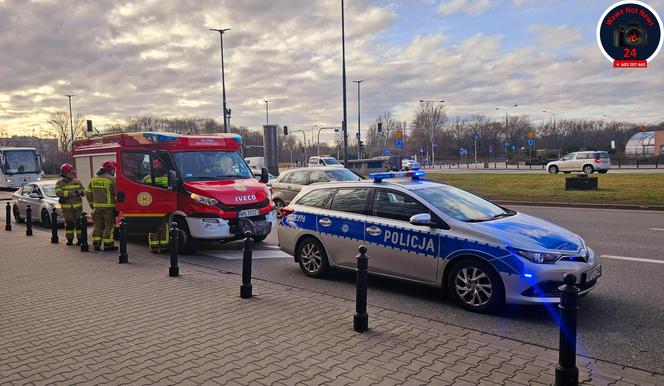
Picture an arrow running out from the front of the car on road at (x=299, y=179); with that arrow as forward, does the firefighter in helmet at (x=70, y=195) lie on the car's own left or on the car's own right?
on the car's own right

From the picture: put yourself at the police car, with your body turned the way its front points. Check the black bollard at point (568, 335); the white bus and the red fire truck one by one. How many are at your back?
2

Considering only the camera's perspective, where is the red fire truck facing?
facing the viewer and to the right of the viewer

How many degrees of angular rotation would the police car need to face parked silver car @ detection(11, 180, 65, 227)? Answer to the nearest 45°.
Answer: approximately 180°

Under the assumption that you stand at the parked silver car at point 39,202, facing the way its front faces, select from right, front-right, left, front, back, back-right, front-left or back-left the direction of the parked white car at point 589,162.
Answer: front-left

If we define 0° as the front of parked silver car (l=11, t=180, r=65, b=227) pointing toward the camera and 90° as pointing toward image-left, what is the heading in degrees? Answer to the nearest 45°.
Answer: approximately 315°

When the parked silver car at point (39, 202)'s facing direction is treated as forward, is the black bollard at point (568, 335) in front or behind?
in front

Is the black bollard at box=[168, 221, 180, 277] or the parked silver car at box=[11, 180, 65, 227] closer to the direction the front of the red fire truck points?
the black bollard

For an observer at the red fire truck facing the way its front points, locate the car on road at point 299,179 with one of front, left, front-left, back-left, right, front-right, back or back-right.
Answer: left
